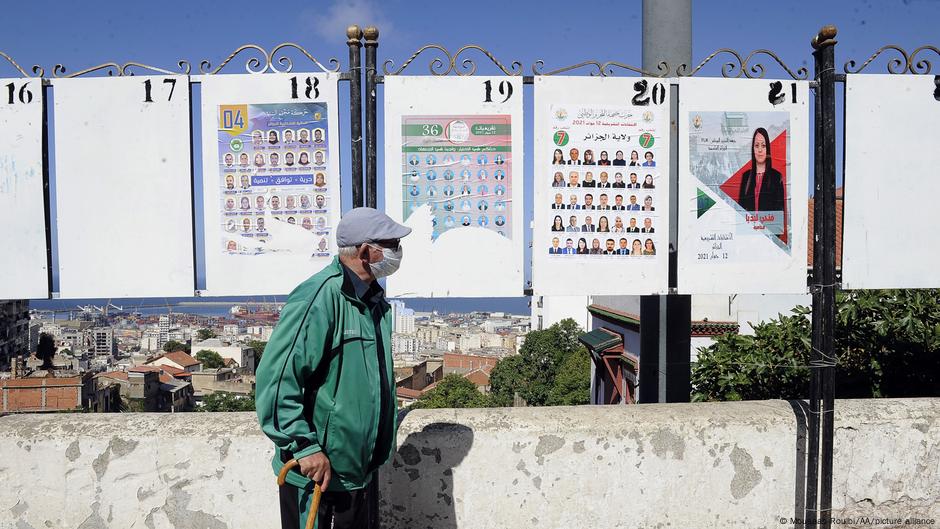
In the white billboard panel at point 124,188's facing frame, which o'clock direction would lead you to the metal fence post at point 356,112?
The metal fence post is roughly at 10 o'clock from the white billboard panel.

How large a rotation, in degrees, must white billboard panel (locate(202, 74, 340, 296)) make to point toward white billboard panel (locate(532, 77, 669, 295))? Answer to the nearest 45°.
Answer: approximately 90° to its left

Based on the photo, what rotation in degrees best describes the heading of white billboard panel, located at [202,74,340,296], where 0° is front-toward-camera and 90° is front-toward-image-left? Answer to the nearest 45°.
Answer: approximately 0°

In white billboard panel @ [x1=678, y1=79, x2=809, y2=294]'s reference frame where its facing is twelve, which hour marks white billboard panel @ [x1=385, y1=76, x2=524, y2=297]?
white billboard panel @ [x1=385, y1=76, x2=524, y2=297] is roughly at 2 o'clock from white billboard panel @ [x1=678, y1=79, x2=809, y2=294].

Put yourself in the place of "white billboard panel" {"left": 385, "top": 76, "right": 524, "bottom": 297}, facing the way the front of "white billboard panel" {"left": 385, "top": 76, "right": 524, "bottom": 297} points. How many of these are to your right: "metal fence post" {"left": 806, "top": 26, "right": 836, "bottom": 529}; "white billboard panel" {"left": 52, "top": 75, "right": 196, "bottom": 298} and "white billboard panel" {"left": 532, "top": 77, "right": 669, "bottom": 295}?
1

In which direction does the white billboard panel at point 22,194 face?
toward the camera

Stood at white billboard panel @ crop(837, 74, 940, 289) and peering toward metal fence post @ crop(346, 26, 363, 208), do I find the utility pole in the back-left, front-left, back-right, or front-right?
front-right

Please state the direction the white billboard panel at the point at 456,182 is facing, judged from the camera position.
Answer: facing the viewer

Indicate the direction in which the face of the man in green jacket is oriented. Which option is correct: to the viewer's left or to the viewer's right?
to the viewer's right

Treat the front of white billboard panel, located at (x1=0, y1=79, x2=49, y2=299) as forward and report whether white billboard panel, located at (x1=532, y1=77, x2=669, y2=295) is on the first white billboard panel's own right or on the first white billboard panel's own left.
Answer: on the first white billboard panel's own left

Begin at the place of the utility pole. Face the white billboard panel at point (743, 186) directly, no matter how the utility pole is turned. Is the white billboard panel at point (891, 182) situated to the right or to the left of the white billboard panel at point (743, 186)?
left

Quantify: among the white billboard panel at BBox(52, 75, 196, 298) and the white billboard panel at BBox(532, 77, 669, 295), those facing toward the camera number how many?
2

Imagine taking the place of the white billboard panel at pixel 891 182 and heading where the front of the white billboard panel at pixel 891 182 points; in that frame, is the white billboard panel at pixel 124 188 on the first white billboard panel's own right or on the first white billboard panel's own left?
on the first white billboard panel's own right

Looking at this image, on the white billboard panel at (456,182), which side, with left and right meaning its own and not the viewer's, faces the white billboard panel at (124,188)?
right
